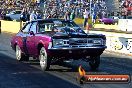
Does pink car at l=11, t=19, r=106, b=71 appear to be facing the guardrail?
no

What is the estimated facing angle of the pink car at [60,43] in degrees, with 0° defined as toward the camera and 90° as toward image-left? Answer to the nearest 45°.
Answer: approximately 315°

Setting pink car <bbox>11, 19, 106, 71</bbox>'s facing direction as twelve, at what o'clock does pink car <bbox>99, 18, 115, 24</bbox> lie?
pink car <bbox>99, 18, 115, 24</bbox> is roughly at 8 o'clock from pink car <bbox>11, 19, 106, 71</bbox>.
